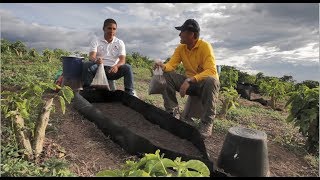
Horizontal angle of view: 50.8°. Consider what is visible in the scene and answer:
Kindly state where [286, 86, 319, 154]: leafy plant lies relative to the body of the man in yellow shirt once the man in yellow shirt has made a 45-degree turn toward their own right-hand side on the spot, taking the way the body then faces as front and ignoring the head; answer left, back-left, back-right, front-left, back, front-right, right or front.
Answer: back

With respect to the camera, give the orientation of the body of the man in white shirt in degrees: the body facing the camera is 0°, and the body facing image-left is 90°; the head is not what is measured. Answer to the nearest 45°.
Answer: approximately 0°

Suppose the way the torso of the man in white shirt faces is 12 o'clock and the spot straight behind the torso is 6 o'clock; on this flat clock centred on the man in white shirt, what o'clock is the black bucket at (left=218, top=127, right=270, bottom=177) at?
The black bucket is roughly at 11 o'clock from the man in white shirt.

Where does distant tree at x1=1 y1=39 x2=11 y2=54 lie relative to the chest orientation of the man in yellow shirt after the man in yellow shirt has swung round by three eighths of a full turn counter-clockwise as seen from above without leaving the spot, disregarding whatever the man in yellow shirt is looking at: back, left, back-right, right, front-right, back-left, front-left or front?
back-left

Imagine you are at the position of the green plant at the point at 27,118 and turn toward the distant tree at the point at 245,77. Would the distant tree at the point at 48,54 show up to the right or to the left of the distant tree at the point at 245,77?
left

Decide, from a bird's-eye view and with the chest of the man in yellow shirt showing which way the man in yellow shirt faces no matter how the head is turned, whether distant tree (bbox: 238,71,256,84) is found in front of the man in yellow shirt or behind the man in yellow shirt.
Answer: behind

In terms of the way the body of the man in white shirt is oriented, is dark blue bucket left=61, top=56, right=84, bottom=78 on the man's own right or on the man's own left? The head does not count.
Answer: on the man's own right

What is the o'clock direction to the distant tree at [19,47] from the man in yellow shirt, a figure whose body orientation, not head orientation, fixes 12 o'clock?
The distant tree is roughly at 3 o'clock from the man in yellow shirt.

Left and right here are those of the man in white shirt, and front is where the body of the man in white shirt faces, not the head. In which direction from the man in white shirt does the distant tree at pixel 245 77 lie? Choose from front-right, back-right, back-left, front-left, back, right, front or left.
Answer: back-left

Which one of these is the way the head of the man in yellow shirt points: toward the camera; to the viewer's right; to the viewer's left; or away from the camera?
to the viewer's left

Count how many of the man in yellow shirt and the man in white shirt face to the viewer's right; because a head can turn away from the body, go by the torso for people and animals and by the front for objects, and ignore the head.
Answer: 0

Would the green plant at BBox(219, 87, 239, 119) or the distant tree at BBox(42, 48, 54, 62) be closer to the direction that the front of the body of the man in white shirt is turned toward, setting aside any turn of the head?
the green plant

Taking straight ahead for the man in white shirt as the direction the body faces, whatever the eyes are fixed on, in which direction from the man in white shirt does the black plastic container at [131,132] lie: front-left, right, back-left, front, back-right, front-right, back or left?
front

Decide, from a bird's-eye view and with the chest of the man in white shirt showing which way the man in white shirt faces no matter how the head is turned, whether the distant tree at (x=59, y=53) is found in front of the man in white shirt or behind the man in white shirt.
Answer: behind

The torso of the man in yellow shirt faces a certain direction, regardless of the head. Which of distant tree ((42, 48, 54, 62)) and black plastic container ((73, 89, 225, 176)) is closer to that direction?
the black plastic container

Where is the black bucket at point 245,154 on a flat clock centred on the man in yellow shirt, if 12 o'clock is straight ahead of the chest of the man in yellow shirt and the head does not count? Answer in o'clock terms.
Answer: The black bucket is roughly at 10 o'clock from the man in yellow shirt.

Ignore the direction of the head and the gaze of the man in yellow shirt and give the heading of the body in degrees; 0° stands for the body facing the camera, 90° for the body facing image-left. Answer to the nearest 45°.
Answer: approximately 45°
